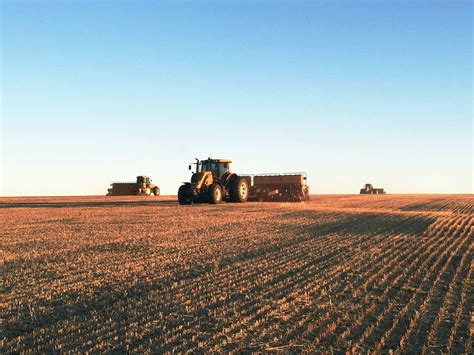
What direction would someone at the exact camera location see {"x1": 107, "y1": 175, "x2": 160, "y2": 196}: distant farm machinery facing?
facing to the right of the viewer

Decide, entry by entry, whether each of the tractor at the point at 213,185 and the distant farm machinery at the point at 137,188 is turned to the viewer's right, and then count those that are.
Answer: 1

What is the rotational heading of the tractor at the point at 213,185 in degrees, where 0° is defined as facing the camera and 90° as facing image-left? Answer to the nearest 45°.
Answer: approximately 45°

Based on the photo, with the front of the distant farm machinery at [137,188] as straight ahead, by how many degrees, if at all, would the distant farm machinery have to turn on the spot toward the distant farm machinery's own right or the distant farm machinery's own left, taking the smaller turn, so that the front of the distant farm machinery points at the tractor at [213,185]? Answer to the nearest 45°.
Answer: approximately 90° to the distant farm machinery's own right
